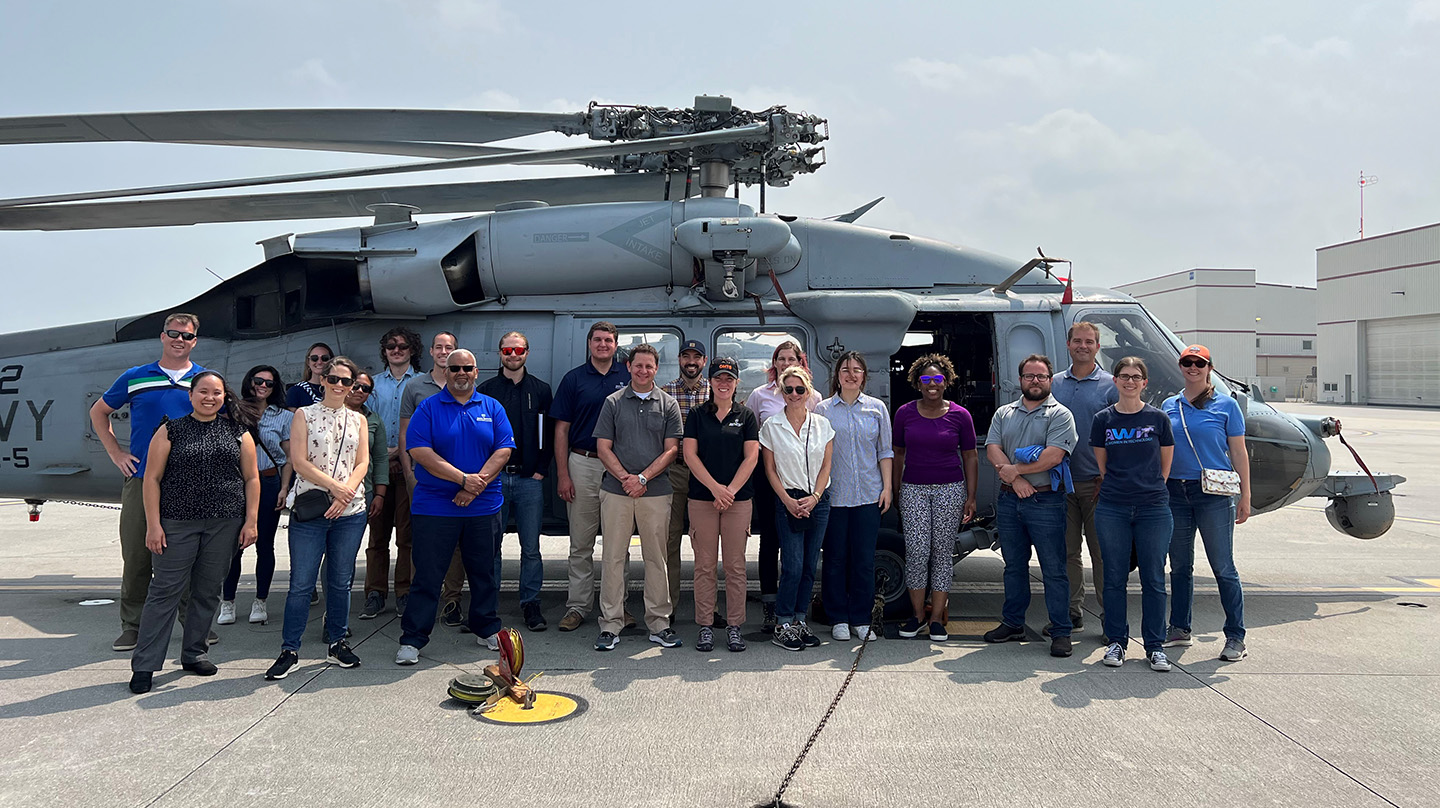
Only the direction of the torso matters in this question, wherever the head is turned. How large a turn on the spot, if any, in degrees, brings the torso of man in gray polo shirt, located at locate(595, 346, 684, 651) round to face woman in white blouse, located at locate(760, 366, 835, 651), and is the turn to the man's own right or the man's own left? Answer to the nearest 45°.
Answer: approximately 90° to the man's own left

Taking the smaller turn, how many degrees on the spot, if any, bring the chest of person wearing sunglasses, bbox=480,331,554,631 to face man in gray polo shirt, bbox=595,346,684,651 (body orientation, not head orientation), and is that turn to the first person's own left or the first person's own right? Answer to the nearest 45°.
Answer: approximately 45° to the first person's own left

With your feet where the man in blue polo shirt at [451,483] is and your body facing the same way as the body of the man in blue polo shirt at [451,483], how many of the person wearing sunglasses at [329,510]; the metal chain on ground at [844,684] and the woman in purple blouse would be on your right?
1

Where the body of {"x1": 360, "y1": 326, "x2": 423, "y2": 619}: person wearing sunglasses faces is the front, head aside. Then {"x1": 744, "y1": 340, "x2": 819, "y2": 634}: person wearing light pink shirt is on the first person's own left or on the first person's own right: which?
on the first person's own left

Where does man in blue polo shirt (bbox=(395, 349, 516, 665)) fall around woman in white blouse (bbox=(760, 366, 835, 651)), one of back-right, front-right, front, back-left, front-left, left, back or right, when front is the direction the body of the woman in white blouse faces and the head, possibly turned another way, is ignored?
right

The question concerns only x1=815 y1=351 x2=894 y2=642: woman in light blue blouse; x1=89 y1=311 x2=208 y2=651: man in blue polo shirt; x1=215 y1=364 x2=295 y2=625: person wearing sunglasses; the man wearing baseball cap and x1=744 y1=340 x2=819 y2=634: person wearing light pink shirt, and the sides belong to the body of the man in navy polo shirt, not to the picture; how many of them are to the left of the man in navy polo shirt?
3

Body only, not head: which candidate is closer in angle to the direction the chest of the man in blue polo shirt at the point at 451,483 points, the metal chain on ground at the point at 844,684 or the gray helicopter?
the metal chain on ground

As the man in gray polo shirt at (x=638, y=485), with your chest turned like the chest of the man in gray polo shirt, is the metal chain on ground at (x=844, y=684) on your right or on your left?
on your left

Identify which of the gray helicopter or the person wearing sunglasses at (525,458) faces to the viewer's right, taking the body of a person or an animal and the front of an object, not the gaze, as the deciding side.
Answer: the gray helicopter

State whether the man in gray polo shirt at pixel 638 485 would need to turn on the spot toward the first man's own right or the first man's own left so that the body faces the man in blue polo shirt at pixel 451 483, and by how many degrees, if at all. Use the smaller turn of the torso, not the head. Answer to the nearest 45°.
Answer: approximately 90° to the first man's own right

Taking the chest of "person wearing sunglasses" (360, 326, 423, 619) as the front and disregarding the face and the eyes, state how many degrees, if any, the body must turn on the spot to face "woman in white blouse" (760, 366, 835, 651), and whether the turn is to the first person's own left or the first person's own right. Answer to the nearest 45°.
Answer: approximately 45° to the first person's own left

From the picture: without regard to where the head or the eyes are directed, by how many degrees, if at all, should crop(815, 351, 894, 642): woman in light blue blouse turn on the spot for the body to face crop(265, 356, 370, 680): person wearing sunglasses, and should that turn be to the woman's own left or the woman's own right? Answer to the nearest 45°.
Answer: approximately 90° to the woman's own right

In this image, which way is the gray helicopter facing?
to the viewer's right
